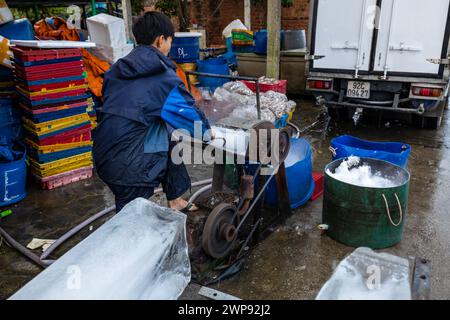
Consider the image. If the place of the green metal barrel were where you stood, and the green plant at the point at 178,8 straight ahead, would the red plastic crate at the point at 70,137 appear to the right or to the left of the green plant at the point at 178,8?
left

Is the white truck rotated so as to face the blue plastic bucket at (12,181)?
no

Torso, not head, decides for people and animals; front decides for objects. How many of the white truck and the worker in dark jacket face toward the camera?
0

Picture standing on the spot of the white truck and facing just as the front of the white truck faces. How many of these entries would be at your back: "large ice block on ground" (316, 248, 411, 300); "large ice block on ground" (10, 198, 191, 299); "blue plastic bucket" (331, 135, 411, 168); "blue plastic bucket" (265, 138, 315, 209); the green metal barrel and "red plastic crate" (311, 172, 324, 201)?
6

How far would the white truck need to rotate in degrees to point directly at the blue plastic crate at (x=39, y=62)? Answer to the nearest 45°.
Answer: approximately 135° to its left

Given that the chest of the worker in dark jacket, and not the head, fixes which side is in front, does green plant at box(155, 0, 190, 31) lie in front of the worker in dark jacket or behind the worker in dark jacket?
in front

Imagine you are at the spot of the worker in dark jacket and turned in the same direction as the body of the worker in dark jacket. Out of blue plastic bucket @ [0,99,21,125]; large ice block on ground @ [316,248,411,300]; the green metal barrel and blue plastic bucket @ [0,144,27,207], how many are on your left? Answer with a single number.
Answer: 2

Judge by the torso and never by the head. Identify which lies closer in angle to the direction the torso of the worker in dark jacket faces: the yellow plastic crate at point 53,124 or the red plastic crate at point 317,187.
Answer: the red plastic crate

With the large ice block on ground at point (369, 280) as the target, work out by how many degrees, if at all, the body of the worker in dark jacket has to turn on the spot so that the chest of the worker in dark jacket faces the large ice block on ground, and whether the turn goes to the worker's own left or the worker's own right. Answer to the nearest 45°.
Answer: approximately 90° to the worker's own right

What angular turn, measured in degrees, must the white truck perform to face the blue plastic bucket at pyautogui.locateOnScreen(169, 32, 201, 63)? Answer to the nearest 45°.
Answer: approximately 90° to its left

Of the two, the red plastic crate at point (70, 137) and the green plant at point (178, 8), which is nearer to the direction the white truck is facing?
the green plant

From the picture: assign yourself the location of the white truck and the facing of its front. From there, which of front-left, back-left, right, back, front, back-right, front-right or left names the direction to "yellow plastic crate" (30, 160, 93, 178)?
back-left

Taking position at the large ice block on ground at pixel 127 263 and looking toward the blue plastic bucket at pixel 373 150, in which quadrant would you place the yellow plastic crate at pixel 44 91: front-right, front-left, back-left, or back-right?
front-left

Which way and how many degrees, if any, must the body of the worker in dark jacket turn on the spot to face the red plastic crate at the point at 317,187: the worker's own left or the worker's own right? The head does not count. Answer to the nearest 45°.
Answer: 0° — they already face it

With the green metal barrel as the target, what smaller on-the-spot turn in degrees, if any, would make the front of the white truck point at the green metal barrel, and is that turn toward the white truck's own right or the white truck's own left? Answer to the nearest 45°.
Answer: approximately 180°

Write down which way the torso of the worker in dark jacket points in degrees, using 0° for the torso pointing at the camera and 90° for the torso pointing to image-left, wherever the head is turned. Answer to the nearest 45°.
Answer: approximately 225°

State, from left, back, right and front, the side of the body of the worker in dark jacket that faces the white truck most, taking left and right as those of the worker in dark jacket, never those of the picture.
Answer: front

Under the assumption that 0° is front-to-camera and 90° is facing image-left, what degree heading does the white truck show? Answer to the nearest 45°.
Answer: approximately 180°

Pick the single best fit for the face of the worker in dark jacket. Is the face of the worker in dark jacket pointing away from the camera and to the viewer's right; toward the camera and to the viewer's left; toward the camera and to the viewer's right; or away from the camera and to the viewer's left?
away from the camera and to the viewer's right
